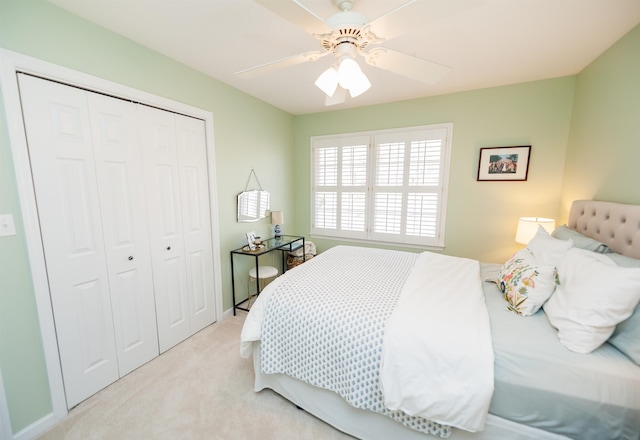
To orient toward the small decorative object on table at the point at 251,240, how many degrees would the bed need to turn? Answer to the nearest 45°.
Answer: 0° — it already faces it

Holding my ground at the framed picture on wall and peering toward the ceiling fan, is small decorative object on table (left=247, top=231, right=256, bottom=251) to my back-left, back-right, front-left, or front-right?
front-right

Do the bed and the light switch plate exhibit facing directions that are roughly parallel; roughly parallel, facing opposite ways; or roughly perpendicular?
roughly parallel, facing opposite ways

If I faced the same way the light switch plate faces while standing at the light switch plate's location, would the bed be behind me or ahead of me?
ahead

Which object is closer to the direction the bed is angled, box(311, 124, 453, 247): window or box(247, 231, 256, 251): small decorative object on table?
the small decorative object on table

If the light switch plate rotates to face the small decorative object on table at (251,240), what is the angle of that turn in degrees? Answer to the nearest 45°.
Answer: approximately 90° to its left

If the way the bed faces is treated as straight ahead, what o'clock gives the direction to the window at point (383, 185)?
The window is roughly at 2 o'clock from the bed.

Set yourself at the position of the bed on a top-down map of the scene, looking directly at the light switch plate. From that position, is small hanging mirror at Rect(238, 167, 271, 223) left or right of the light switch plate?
right

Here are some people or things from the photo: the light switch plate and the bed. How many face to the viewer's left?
1

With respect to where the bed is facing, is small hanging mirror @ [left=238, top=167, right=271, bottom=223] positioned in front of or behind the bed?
in front

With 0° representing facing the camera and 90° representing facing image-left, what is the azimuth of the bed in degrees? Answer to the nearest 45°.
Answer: approximately 90°

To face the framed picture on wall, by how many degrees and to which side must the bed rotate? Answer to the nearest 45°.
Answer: approximately 90° to its right

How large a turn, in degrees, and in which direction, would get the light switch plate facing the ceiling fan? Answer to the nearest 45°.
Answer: approximately 45° to its left
